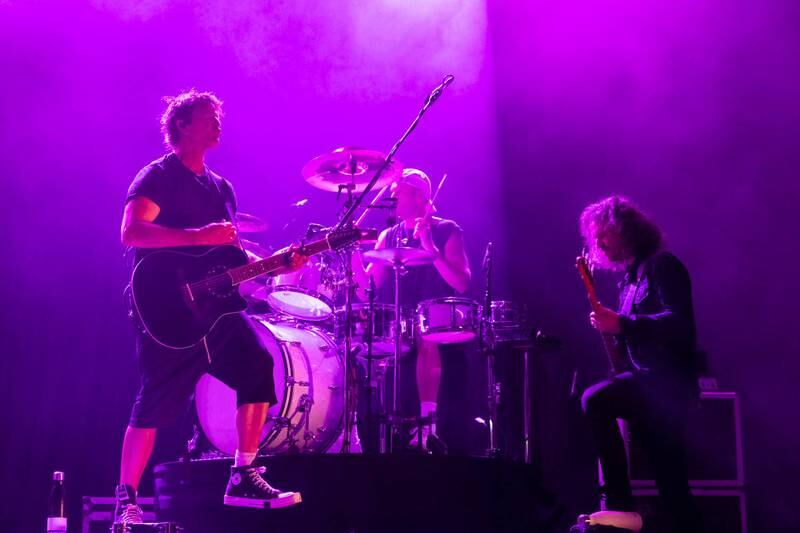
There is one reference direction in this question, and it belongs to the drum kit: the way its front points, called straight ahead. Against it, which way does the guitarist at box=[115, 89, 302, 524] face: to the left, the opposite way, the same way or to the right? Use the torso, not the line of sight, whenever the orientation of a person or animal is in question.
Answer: to the left

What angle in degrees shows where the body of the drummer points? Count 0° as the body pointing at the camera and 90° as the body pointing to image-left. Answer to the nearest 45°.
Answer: approximately 45°

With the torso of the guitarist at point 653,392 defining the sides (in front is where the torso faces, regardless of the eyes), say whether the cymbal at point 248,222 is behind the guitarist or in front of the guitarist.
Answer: in front

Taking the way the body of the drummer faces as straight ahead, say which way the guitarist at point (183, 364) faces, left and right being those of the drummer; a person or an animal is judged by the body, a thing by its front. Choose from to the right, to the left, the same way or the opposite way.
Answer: to the left

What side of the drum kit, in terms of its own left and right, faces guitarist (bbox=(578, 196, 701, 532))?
left

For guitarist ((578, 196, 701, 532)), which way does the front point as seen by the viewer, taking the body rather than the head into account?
to the viewer's left

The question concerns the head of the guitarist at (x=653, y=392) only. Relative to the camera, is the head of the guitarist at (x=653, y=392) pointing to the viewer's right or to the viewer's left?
to the viewer's left

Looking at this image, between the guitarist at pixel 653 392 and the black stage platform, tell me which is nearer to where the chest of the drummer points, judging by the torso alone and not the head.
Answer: the black stage platform

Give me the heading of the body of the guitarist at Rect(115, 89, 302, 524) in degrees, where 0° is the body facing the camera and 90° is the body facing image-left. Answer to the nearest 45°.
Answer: approximately 315°

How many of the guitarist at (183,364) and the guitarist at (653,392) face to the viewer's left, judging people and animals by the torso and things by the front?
1

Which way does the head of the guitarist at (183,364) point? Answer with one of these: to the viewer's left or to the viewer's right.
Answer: to the viewer's right

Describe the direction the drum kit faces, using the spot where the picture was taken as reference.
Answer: facing the viewer and to the left of the viewer

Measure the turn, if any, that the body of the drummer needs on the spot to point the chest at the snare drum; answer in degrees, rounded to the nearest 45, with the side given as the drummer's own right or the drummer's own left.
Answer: approximately 45° to the drummer's own left
